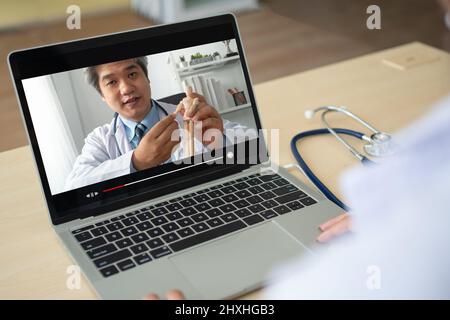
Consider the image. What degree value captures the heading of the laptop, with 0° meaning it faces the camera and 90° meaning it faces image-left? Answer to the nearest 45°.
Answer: approximately 315°
